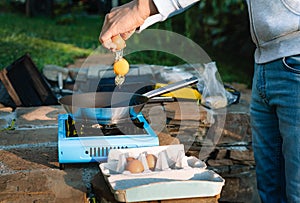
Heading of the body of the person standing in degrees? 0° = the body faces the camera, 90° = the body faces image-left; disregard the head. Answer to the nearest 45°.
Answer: approximately 45°

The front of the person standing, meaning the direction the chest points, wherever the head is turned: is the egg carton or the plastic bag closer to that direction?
the egg carton

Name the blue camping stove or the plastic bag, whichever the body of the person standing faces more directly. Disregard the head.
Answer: the blue camping stove

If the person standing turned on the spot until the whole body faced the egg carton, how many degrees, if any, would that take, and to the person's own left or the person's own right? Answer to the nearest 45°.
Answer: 0° — they already face it

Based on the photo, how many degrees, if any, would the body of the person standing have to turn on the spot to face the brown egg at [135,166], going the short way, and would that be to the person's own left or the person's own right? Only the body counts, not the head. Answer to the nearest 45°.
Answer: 0° — they already face it

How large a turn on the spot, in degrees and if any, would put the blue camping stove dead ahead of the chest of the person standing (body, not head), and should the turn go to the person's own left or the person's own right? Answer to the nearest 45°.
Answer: approximately 45° to the person's own right

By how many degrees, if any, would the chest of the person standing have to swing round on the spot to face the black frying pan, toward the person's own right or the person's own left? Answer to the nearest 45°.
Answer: approximately 45° to the person's own right

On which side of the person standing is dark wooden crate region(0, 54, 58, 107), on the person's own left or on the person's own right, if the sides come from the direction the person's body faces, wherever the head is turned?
on the person's own right
